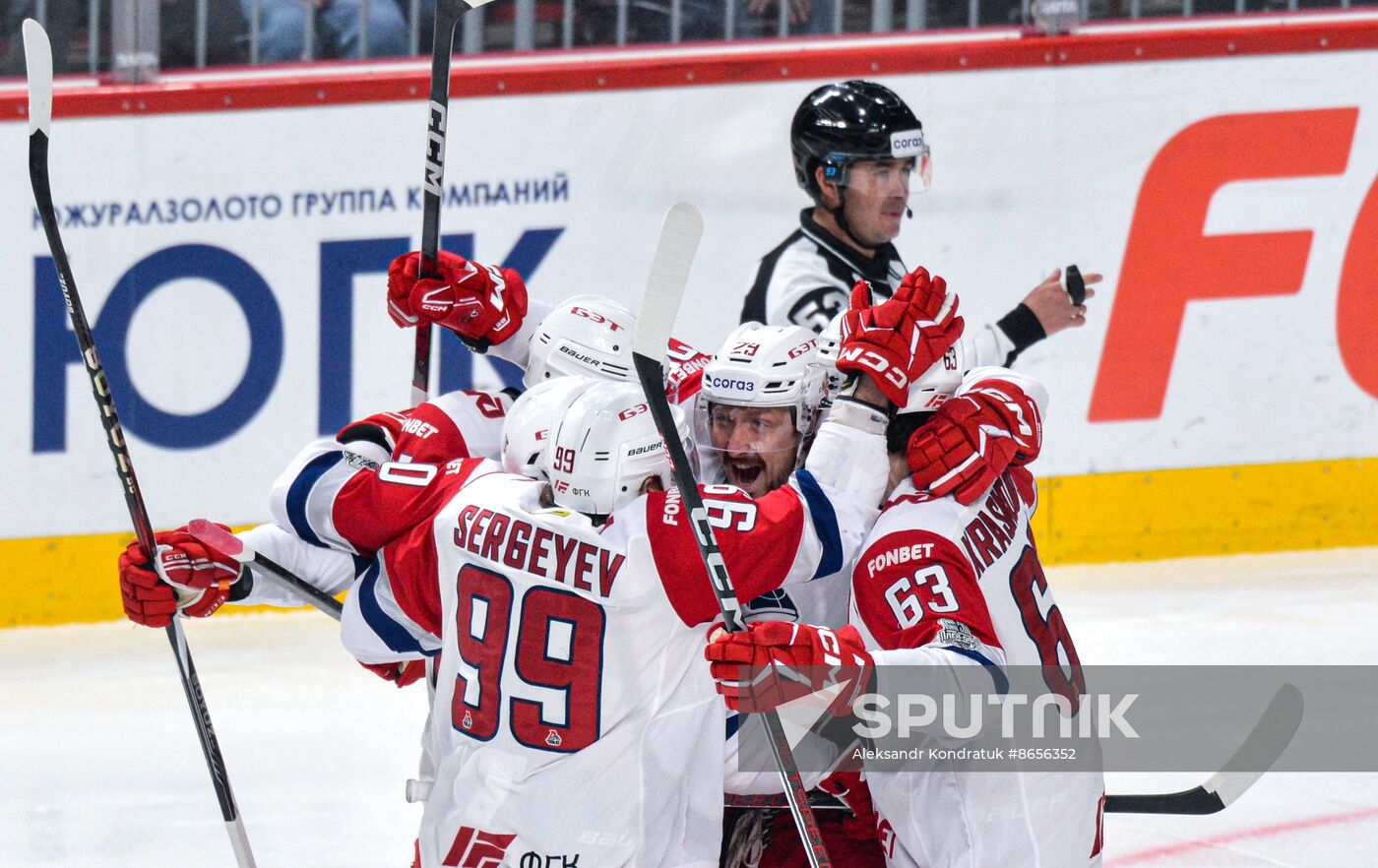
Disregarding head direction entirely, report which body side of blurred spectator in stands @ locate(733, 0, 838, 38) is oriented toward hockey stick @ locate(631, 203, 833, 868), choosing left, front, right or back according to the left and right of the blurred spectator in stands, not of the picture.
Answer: front

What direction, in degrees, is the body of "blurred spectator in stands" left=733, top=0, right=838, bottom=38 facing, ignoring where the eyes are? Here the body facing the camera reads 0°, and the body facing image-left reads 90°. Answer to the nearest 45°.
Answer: approximately 0°

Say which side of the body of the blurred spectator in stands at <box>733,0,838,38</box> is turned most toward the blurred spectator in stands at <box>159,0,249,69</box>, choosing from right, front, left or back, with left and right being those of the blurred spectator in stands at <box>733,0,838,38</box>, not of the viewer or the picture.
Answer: right

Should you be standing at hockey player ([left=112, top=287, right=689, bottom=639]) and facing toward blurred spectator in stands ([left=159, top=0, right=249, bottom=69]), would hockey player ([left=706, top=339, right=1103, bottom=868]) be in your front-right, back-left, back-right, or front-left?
back-right

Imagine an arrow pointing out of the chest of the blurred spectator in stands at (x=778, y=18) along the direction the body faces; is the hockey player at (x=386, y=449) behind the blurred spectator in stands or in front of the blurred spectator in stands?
in front

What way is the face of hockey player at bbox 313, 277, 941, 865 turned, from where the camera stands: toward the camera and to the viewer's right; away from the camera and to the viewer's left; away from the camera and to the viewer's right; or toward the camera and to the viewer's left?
away from the camera and to the viewer's right

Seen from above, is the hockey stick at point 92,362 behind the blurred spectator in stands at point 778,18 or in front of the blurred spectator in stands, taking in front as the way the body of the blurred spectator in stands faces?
in front

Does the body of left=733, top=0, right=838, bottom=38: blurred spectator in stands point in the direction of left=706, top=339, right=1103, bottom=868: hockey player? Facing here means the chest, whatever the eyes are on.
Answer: yes

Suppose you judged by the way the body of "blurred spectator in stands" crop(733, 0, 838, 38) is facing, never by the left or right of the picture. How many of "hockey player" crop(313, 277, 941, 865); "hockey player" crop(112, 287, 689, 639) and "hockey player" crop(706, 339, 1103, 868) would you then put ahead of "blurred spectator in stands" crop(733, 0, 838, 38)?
3
